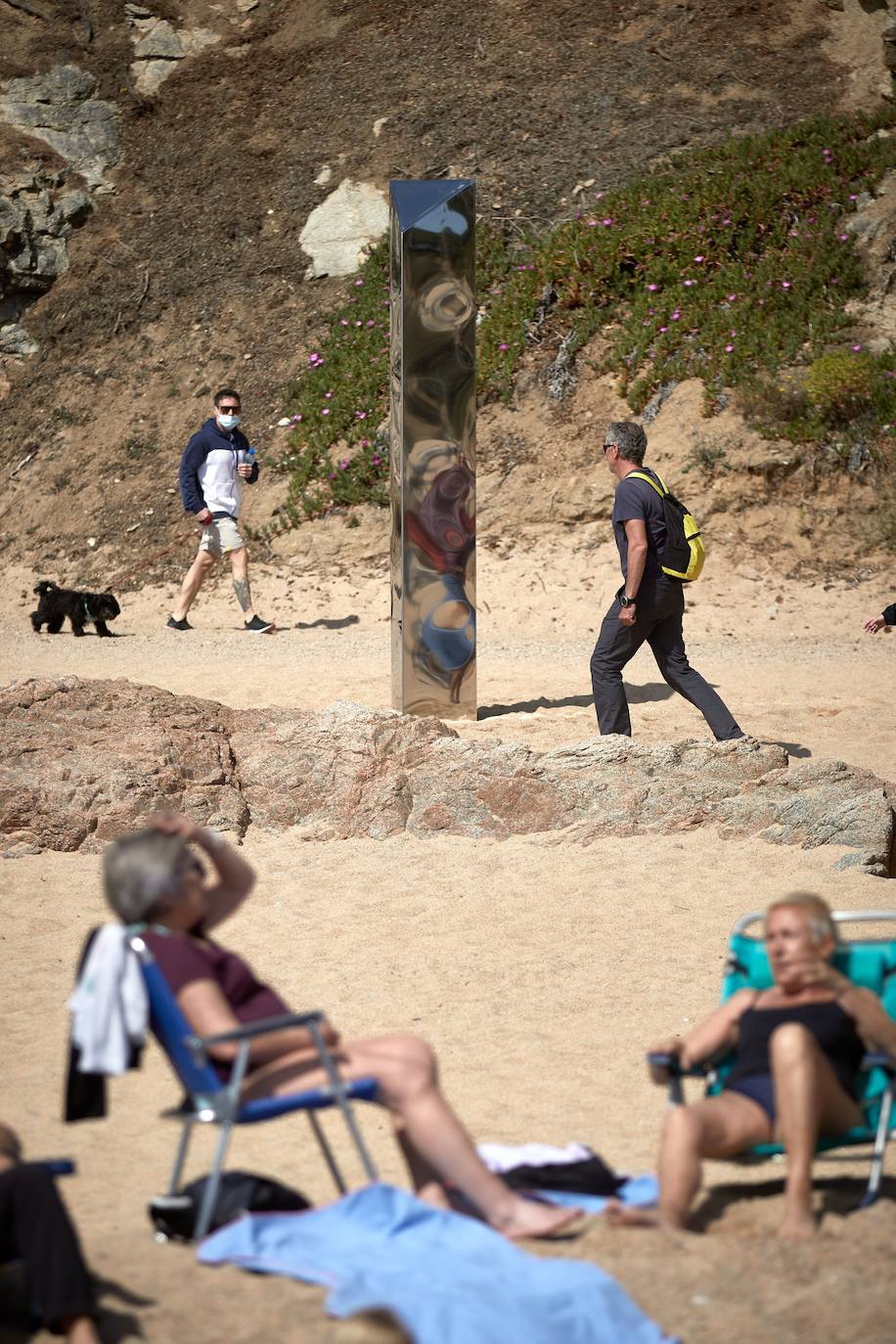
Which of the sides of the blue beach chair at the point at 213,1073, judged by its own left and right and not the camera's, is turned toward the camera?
right

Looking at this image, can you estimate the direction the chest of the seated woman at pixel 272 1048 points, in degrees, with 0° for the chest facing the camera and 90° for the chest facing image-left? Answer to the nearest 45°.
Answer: approximately 270°

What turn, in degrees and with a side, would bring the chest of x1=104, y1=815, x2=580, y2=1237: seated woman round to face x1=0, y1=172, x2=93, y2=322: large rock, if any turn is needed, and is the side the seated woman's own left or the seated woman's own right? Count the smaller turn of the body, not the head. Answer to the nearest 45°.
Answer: approximately 90° to the seated woman's own left

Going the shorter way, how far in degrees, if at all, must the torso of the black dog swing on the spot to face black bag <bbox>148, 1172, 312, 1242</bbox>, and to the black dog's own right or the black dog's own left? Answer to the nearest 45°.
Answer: approximately 90° to the black dog's own right

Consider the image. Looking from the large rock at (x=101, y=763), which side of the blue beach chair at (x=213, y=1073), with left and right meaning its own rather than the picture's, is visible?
left

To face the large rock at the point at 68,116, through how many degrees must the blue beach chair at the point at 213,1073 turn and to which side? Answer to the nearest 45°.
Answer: approximately 90° to its left
